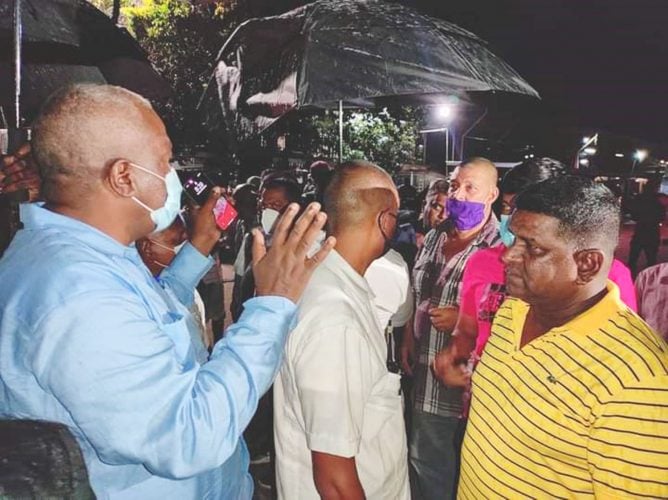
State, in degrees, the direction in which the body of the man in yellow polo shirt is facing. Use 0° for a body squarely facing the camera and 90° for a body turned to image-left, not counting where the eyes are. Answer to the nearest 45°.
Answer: approximately 45°

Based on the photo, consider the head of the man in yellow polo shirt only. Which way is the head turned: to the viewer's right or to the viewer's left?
to the viewer's left

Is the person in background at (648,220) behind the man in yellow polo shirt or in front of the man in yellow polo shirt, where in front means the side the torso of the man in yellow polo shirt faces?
behind

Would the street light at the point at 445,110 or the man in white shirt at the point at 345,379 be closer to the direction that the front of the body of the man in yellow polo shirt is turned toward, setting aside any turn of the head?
the man in white shirt

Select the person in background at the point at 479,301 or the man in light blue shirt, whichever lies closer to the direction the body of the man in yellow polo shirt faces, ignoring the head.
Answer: the man in light blue shirt

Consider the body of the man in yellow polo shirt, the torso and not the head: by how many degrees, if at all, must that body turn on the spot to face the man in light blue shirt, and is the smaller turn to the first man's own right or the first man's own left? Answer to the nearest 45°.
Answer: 0° — they already face them

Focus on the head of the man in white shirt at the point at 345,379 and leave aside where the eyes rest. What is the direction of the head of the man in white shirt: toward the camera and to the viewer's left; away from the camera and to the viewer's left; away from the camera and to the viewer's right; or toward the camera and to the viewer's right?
away from the camera and to the viewer's right

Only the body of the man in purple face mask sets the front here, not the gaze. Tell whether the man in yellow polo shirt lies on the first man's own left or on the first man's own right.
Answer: on the first man's own left
